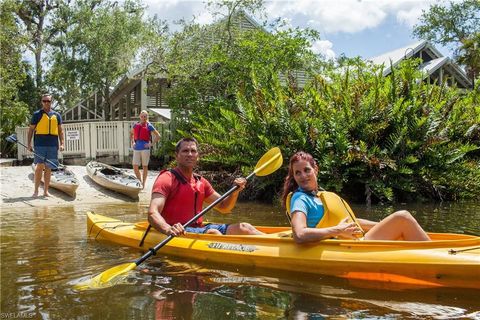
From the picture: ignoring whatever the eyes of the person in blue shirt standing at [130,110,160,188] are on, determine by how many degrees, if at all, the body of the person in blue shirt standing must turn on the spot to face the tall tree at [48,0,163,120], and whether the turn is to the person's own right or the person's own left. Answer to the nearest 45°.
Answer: approximately 180°

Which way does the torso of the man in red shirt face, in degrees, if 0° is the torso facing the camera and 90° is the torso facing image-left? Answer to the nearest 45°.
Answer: approximately 315°

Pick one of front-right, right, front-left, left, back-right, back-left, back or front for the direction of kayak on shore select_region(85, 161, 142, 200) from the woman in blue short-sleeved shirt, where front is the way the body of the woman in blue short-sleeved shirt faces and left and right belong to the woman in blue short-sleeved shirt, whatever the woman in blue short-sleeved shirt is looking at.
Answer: back-left

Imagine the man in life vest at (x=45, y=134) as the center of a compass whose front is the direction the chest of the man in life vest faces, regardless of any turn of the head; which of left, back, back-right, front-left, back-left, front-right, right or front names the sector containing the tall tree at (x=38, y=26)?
back

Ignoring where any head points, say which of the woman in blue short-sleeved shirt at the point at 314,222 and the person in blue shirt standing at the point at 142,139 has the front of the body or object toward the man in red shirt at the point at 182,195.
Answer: the person in blue shirt standing

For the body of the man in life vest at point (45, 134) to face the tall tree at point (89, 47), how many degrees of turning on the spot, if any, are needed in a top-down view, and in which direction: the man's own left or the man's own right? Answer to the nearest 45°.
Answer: approximately 180°

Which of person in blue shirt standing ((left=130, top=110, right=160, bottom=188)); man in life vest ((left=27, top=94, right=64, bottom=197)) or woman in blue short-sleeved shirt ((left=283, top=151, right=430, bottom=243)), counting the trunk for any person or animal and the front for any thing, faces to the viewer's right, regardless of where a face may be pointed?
the woman in blue short-sleeved shirt

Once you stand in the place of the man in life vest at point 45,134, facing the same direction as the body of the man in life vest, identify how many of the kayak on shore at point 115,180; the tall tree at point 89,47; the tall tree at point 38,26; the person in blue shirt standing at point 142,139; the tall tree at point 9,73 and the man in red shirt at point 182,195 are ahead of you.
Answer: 1

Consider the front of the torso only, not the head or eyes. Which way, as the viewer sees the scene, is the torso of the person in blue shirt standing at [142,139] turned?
toward the camera

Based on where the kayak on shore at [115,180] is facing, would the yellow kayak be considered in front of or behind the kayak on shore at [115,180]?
in front

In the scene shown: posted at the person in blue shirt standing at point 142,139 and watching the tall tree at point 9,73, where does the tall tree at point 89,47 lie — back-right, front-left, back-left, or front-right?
front-right
